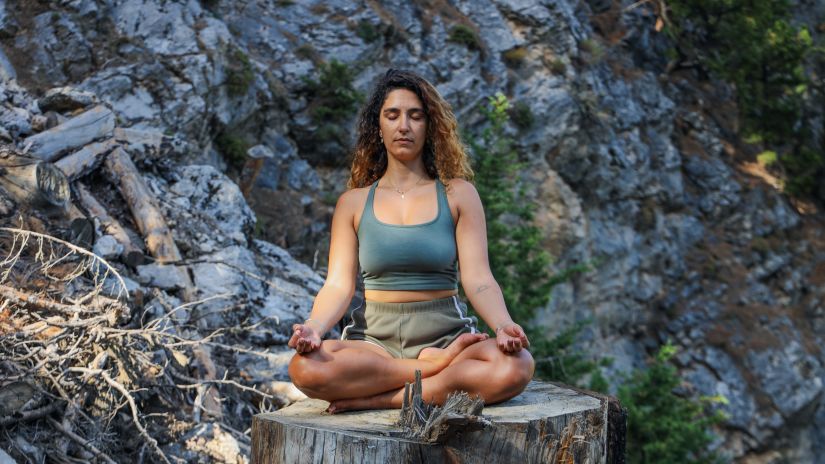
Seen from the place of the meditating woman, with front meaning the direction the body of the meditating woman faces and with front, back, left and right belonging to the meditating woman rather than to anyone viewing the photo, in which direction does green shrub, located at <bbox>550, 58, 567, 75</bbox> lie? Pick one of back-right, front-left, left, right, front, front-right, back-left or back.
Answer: back

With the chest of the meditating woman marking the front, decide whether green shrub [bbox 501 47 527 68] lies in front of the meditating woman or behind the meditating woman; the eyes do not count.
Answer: behind

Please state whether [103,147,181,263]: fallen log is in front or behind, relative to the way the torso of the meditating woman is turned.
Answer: behind

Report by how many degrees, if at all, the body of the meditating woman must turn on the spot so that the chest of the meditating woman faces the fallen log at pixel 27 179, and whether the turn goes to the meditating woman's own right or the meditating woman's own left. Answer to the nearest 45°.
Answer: approximately 135° to the meditating woman's own right

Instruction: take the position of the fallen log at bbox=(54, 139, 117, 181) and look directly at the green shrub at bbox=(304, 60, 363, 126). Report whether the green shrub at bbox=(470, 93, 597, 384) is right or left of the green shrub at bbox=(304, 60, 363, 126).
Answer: right

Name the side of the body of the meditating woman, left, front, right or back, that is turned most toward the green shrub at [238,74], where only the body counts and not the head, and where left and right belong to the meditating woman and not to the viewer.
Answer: back

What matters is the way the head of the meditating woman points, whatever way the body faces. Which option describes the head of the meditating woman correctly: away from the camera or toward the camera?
toward the camera

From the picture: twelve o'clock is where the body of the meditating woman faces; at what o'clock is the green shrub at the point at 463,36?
The green shrub is roughly at 6 o'clock from the meditating woman.

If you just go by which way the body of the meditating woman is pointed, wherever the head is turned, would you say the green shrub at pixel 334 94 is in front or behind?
behind

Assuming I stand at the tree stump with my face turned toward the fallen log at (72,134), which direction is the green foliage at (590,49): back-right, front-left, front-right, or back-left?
front-right

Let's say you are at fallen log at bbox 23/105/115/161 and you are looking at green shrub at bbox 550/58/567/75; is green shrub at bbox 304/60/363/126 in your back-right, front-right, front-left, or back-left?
front-left

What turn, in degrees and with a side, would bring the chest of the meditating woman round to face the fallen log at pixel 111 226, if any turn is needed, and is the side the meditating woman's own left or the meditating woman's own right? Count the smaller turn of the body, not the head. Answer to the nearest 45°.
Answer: approximately 135° to the meditating woman's own right

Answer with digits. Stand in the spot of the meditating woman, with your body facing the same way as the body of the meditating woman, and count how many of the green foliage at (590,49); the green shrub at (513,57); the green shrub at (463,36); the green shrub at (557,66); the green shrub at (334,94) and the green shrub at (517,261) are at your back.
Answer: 6

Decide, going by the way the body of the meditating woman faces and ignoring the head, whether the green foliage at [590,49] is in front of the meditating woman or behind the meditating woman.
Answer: behind

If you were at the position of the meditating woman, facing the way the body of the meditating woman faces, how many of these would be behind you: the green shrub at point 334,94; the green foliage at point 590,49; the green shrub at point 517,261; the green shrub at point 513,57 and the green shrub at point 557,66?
5

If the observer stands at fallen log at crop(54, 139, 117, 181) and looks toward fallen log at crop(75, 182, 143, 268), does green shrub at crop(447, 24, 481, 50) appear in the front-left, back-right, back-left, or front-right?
back-left

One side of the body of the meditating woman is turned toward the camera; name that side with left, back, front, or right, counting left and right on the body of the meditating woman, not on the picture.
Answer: front

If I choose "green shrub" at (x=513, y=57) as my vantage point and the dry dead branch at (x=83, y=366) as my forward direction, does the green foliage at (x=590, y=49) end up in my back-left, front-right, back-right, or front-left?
back-left
